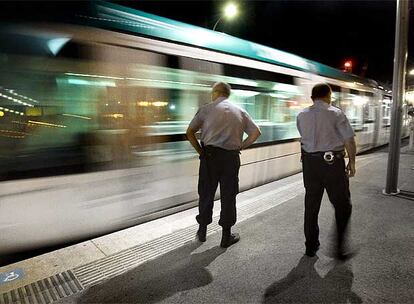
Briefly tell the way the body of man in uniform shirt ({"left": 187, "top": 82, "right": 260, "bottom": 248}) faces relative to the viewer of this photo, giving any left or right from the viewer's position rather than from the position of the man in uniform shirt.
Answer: facing away from the viewer

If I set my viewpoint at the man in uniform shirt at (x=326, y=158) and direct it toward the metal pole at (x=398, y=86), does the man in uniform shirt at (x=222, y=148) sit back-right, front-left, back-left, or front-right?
back-left

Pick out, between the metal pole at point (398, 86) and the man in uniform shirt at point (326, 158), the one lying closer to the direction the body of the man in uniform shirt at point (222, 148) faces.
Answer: the metal pole

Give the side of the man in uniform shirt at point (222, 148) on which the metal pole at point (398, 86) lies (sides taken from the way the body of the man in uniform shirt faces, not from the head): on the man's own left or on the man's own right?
on the man's own right

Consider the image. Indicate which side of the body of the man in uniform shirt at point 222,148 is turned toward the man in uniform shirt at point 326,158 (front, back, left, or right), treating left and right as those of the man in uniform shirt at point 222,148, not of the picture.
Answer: right

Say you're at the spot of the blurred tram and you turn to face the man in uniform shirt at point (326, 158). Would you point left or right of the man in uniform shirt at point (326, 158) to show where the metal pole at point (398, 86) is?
left
